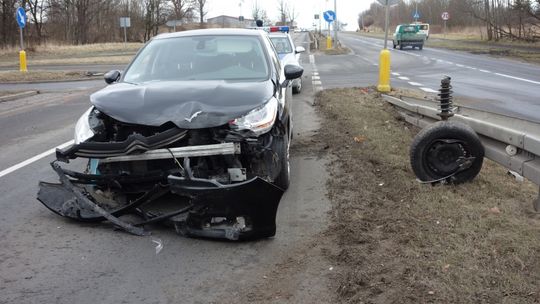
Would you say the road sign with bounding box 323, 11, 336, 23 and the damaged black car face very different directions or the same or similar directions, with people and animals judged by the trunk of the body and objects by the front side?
same or similar directions

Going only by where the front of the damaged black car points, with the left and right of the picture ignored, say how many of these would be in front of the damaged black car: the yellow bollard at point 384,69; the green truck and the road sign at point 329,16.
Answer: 0

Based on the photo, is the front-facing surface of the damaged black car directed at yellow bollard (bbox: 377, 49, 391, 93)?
no

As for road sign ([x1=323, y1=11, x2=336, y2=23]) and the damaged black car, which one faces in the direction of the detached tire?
the road sign

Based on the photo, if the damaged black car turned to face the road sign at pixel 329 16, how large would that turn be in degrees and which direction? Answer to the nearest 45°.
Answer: approximately 180°

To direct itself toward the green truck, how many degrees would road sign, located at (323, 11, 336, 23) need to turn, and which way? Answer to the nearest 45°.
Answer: approximately 135° to its left

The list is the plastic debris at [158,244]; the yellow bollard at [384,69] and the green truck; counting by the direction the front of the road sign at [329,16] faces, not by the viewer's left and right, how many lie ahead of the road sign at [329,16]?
2

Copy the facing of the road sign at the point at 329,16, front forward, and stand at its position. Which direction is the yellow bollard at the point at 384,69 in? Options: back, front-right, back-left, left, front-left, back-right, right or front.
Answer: front

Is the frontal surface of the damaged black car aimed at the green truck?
no

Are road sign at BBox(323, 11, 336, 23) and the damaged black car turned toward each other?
no

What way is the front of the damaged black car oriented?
toward the camera

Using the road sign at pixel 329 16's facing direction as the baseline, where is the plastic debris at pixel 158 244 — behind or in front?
in front

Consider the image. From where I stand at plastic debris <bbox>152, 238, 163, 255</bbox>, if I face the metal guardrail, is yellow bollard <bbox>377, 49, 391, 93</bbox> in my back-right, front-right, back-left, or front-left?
front-left

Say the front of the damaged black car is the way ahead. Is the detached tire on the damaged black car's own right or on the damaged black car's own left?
on the damaged black car's own left

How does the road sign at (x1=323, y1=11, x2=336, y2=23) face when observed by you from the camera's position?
facing the viewer

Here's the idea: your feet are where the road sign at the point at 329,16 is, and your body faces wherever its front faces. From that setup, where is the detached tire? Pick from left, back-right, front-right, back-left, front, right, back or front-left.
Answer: front

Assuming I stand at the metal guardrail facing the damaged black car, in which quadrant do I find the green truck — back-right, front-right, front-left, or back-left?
back-right

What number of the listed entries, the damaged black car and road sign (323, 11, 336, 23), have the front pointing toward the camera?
2
